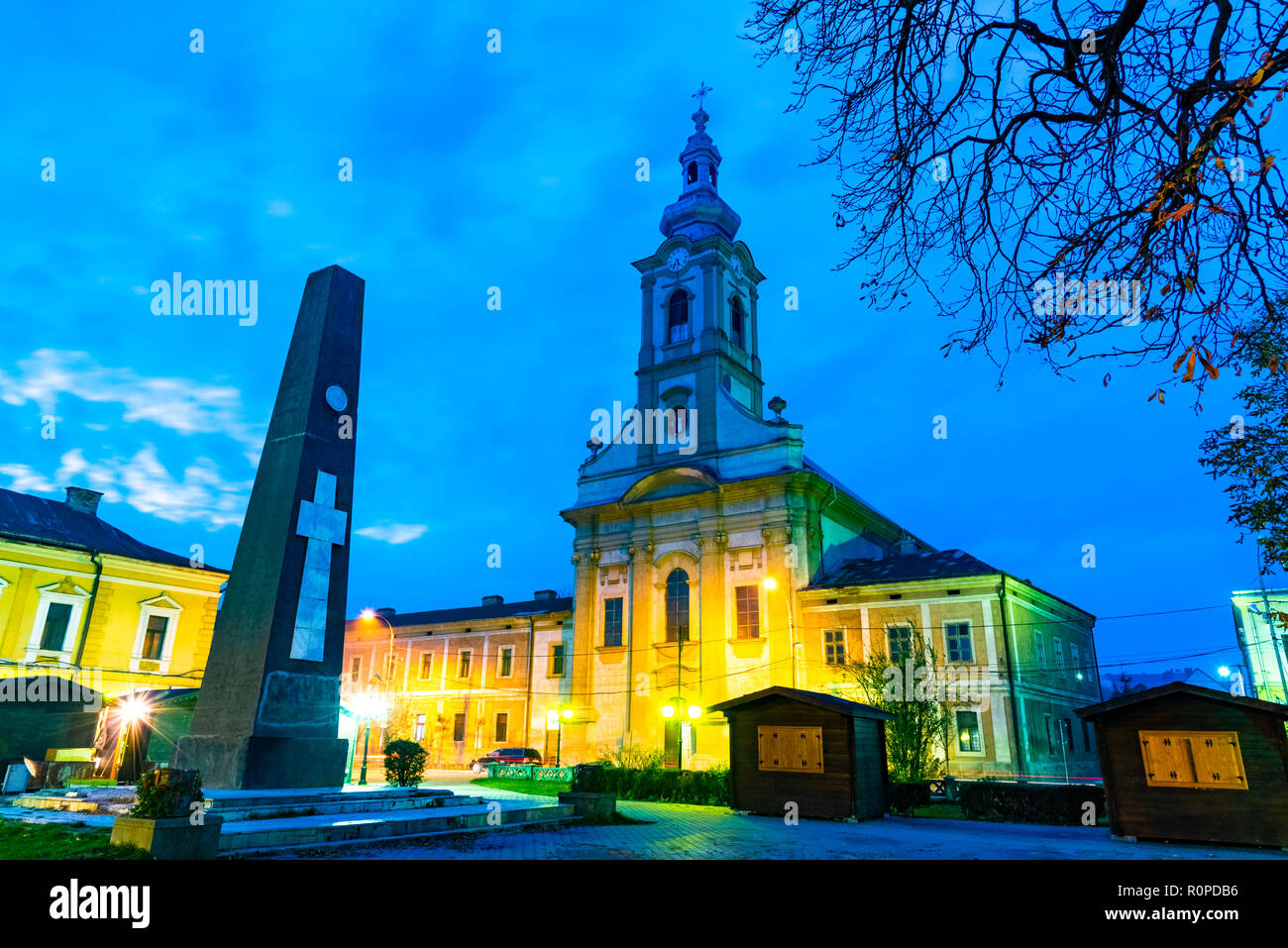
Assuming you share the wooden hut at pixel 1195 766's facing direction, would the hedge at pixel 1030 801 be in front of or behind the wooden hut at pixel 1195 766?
behind

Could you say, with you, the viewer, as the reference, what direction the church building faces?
facing the viewer and to the left of the viewer

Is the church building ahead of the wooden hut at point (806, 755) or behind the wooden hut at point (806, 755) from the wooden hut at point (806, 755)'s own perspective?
behind

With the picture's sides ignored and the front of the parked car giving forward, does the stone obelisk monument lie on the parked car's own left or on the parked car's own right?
on the parked car's own left

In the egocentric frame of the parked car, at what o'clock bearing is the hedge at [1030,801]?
The hedge is roughly at 8 o'clock from the parked car.

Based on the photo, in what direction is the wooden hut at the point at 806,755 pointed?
toward the camera

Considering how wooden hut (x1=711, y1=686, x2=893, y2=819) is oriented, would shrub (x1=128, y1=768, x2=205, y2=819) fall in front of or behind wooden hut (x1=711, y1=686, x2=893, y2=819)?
in front

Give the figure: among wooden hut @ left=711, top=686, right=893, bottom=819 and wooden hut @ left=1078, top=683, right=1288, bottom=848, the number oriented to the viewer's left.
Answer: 0

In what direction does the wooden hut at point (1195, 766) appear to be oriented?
toward the camera

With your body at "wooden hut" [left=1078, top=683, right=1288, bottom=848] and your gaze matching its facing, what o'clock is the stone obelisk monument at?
The stone obelisk monument is roughly at 2 o'clock from the wooden hut.

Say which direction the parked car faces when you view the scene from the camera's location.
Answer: facing to the left of the viewer

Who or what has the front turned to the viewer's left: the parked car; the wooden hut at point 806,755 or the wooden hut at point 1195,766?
the parked car

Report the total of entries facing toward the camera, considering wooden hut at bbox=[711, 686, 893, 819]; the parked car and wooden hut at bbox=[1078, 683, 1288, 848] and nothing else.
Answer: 2

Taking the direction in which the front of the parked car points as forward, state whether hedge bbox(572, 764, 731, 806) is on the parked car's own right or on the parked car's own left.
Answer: on the parked car's own left

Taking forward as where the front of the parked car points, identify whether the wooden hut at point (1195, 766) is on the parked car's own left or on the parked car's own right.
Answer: on the parked car's own left
